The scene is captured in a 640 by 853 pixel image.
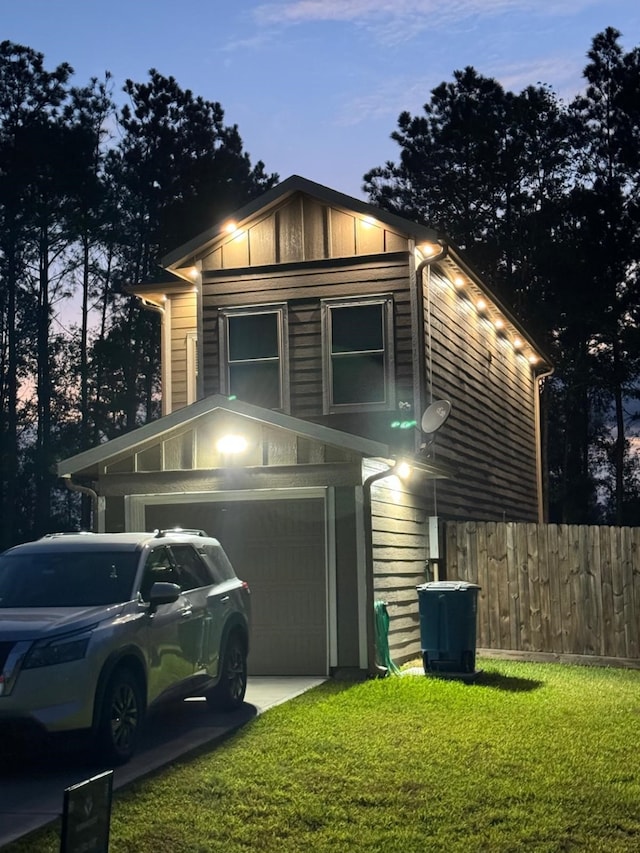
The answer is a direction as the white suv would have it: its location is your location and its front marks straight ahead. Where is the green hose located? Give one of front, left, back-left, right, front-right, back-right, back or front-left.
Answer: back

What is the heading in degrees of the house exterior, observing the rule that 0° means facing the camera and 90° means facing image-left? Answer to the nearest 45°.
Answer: approximately 45°

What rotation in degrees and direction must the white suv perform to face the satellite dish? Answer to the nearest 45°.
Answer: approximately 180°

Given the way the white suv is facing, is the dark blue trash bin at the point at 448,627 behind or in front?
behind

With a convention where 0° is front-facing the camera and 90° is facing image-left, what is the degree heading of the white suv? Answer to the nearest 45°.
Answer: approximately 45°

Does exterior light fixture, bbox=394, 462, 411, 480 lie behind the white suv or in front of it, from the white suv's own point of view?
behind
